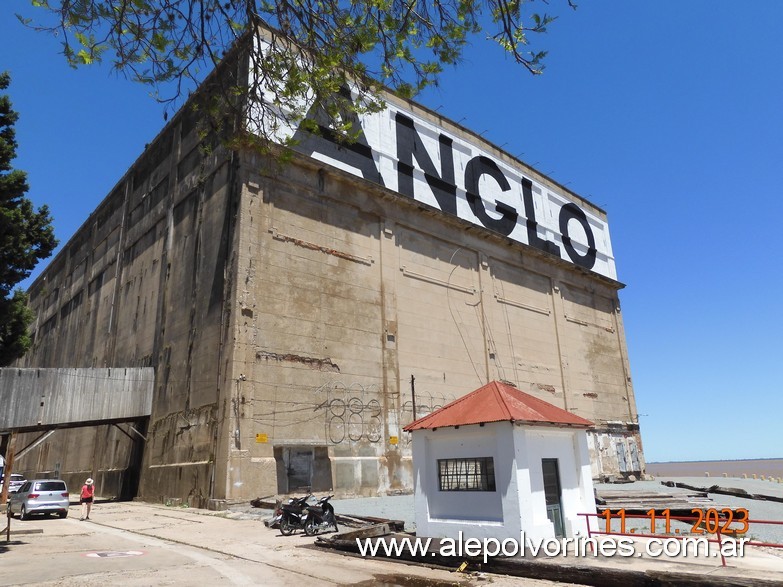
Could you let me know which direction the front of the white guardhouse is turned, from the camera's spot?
facing the viewer and to the right of the viewer

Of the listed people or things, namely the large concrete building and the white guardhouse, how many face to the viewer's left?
0

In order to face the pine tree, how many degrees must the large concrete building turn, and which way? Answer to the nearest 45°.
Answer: approximately 90° to its right

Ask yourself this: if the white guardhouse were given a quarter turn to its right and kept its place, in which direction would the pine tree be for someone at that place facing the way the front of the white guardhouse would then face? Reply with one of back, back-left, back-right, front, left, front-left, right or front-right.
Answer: front-right

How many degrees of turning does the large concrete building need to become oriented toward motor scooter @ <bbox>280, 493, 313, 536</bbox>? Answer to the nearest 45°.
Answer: approximately 45° to its right

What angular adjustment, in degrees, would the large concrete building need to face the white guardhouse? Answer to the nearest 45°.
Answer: approximately 45° to its right

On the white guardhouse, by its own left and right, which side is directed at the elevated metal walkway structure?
back
